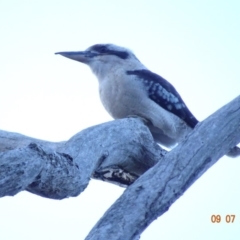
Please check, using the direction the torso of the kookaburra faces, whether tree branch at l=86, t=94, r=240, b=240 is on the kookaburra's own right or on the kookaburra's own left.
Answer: on the kookaburra's own left

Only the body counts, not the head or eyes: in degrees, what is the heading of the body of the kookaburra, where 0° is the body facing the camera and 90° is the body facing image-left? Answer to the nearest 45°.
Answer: approximately 90°
